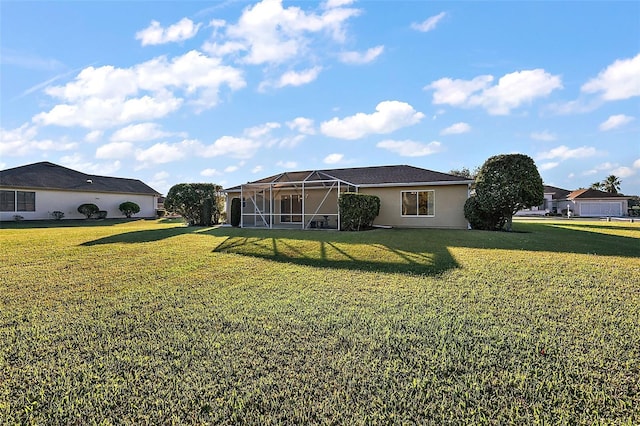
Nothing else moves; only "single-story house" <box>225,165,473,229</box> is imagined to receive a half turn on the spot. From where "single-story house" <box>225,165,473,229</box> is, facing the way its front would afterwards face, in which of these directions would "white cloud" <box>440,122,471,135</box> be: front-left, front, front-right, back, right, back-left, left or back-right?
back-left

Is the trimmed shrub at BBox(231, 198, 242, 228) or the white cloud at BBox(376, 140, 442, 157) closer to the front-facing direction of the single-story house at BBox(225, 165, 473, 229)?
the white cloud

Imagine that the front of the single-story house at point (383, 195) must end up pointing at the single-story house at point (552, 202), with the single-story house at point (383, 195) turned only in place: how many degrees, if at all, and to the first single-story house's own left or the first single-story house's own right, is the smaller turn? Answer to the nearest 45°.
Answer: approximately 45° to the first single-story house's own right

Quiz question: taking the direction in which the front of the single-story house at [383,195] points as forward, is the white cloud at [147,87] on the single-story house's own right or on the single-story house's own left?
on the single-story house's own left

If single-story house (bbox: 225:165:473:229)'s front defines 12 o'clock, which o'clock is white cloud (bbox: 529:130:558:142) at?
The white cloud is roughly at 2 o'clock from the single-story house.

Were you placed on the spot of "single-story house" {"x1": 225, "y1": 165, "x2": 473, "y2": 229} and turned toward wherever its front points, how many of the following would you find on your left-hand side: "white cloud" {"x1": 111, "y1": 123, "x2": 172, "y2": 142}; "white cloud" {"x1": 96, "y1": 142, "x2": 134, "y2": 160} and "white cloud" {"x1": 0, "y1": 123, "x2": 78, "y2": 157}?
3

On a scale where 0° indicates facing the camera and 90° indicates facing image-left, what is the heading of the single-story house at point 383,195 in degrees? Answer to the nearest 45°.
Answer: approximately 180°

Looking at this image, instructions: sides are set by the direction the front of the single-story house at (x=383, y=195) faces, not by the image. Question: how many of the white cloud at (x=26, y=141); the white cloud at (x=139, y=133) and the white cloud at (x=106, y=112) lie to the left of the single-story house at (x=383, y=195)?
3
